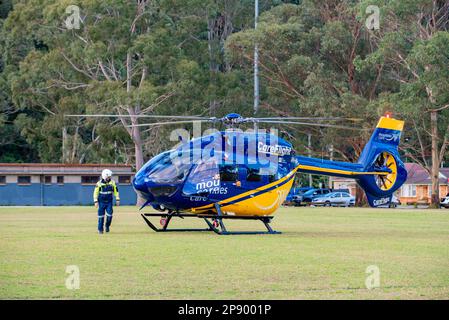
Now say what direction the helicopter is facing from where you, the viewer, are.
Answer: facing the viewer and to the left of the viewer
